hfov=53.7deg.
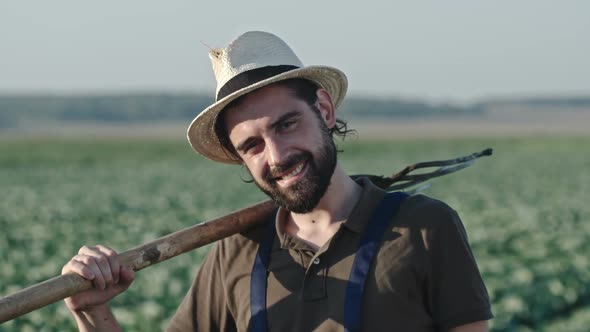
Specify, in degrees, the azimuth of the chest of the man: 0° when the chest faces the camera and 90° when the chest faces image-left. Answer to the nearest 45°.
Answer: approximately 45°
